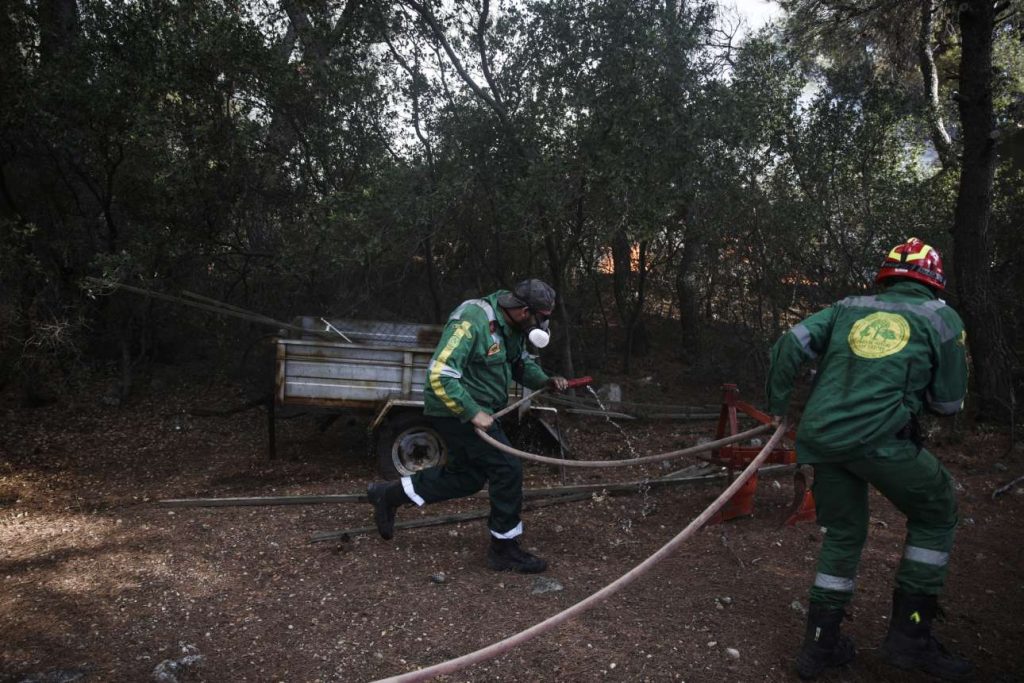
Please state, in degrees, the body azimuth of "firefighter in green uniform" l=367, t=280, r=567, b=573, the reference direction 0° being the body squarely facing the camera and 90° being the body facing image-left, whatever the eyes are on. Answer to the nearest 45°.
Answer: approximately 270°

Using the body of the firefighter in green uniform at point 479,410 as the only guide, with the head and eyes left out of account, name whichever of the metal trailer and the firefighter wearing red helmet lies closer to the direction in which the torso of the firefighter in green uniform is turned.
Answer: the firefighter wearing red helmet

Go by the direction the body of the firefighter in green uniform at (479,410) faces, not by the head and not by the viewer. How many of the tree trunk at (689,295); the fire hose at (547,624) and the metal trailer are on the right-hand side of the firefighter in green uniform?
1

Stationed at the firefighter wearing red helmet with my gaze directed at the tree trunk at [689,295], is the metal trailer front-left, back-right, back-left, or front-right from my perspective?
front-left

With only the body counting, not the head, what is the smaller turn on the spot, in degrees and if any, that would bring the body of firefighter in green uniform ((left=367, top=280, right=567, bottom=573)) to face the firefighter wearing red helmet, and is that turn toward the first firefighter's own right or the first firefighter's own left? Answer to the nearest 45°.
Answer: approximately 45° to the first firefighter's own right

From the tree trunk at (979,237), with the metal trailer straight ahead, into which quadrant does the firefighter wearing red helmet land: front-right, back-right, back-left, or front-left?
front-left

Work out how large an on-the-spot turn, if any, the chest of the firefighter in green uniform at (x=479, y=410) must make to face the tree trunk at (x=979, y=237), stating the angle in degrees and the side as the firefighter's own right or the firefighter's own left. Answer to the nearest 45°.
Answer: approximately 45° to the firefighter's own left

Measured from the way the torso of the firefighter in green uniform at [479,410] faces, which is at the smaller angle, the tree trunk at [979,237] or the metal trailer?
the tree trunk

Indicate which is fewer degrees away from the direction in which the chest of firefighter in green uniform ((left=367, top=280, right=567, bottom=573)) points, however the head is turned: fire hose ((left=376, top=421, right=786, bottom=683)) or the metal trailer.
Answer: the fire hose

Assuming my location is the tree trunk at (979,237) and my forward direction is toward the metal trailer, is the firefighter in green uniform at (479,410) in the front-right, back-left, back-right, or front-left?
front-left

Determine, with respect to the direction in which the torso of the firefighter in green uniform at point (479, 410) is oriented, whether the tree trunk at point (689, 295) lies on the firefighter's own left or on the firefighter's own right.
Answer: on the firefighter's own left

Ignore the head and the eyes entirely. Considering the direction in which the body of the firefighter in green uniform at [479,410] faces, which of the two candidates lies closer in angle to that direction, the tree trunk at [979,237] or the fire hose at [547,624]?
the tree trunk
